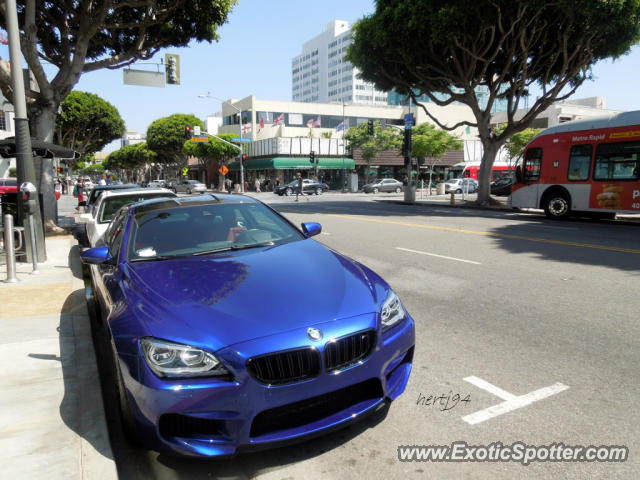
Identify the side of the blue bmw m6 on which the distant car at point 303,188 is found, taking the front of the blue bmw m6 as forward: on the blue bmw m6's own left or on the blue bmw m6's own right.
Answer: on the blue bmw m6's own left

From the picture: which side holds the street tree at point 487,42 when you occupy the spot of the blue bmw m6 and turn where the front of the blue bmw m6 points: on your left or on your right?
on your left

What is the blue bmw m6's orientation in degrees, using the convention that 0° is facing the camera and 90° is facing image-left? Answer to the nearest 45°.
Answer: approximately 315°

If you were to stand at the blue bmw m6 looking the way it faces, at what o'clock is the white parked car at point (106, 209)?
The white parked car is roughly at 7 o'clock from the blue bmw m6.

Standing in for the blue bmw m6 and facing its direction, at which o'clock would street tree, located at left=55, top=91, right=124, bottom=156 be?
The street tree is roughly at 7 o'clock from the blue bmw m6.

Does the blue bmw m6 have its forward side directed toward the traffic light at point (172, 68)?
no

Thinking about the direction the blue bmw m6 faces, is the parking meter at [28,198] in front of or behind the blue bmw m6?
behind

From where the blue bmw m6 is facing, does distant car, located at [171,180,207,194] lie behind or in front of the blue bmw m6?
behind

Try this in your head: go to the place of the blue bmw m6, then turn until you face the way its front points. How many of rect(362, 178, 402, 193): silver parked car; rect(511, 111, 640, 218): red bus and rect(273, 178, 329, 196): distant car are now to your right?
0

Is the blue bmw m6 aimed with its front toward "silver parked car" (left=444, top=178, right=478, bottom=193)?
no

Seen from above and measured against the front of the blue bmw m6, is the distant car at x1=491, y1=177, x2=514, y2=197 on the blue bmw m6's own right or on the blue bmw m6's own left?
on the blue bmw m6's own left
